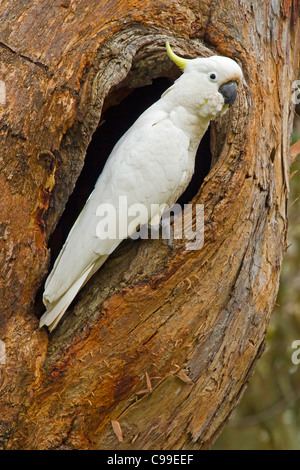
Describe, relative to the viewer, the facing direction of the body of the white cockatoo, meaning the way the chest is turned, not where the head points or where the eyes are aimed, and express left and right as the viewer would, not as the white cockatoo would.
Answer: facing to the right of the viewer
